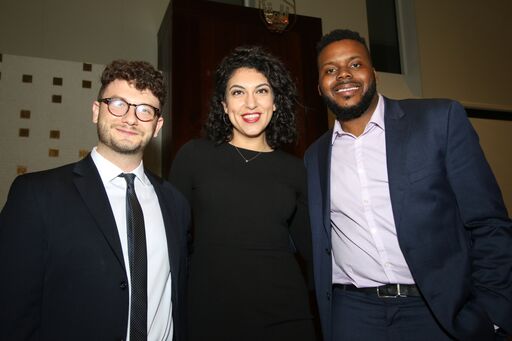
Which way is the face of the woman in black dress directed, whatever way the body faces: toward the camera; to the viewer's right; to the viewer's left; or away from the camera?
toward the camera

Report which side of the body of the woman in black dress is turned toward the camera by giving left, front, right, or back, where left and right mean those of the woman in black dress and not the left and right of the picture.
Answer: front

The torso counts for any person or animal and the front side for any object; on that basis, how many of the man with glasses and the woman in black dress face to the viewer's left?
0

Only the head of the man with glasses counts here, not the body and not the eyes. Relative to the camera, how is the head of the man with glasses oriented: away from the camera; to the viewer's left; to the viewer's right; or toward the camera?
toward the camera

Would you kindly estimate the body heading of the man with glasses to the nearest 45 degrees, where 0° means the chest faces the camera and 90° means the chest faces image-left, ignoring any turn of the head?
approximately 315°

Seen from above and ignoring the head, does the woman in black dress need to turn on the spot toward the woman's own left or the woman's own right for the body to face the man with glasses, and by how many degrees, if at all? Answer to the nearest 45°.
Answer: approximately 45° to the woman's own right
